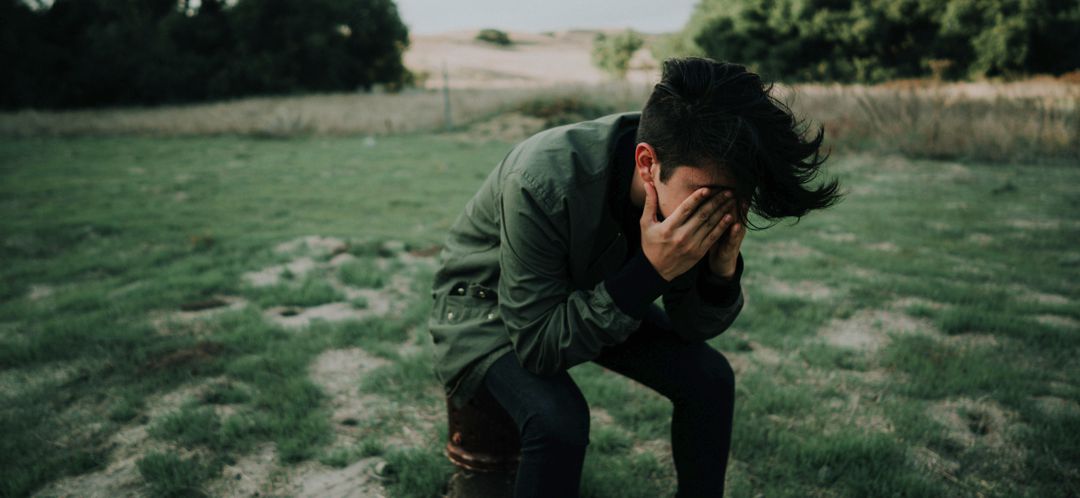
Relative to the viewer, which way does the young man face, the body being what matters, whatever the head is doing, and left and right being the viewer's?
facing the viewer and to the right of the viewer

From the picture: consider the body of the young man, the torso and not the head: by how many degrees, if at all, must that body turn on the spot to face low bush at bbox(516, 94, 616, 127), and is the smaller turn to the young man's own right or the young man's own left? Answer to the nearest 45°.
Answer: approximately 135° to the young man's own left
